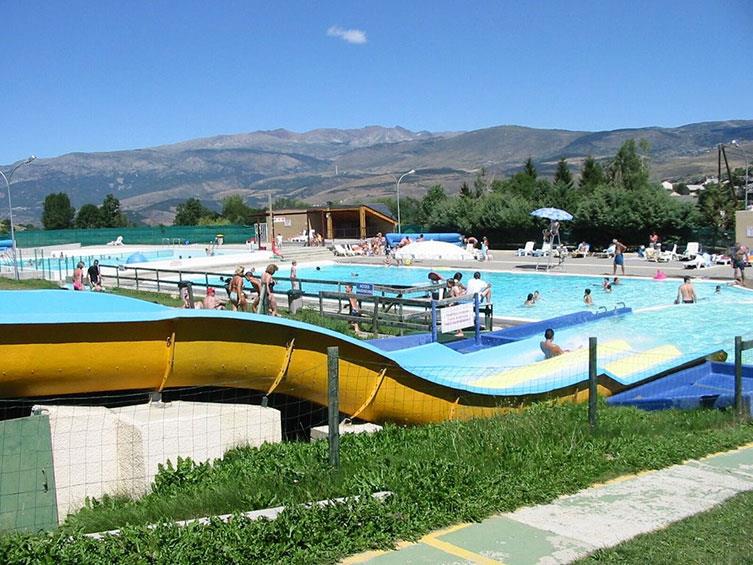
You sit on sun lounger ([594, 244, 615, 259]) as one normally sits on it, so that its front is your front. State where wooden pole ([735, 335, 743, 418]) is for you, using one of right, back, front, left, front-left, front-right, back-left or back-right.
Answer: left

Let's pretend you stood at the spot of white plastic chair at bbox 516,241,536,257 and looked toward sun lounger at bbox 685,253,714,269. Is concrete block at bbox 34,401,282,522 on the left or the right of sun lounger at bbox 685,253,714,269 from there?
right

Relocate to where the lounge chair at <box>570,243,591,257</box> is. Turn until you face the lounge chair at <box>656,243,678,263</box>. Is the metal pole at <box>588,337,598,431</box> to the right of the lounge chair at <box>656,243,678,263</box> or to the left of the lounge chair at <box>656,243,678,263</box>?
right

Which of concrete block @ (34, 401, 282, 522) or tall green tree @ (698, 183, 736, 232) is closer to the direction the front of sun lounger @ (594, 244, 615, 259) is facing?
the concrete block
